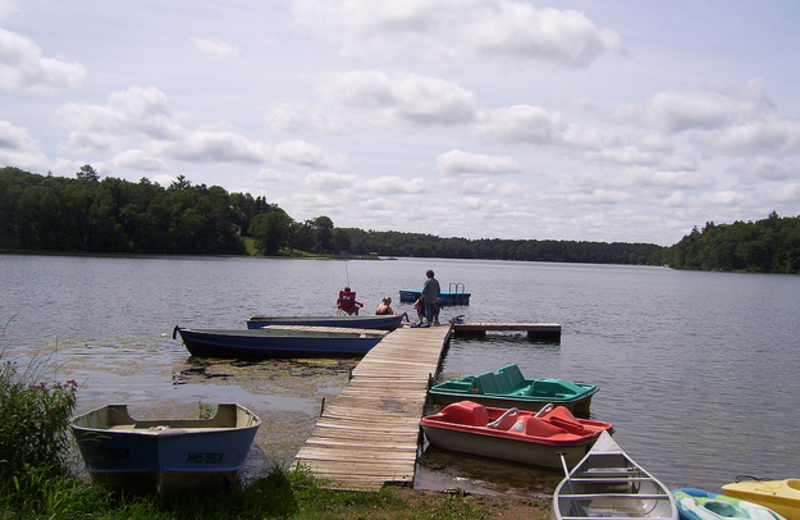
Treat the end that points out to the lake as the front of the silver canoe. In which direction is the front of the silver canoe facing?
away from the camera

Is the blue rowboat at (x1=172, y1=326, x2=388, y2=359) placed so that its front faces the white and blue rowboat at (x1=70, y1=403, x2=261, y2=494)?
no

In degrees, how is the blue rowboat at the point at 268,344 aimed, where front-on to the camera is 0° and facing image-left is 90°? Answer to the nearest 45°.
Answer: approximately 90°

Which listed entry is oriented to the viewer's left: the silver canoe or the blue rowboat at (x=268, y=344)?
the blue rowboat

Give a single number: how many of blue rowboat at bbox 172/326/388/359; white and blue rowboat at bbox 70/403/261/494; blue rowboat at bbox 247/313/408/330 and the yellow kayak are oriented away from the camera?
0

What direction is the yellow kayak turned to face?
to the viewer's left

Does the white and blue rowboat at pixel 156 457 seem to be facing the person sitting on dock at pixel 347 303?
no

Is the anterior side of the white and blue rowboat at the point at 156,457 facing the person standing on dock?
no

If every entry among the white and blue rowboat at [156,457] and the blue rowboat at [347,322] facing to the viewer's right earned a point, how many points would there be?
1
